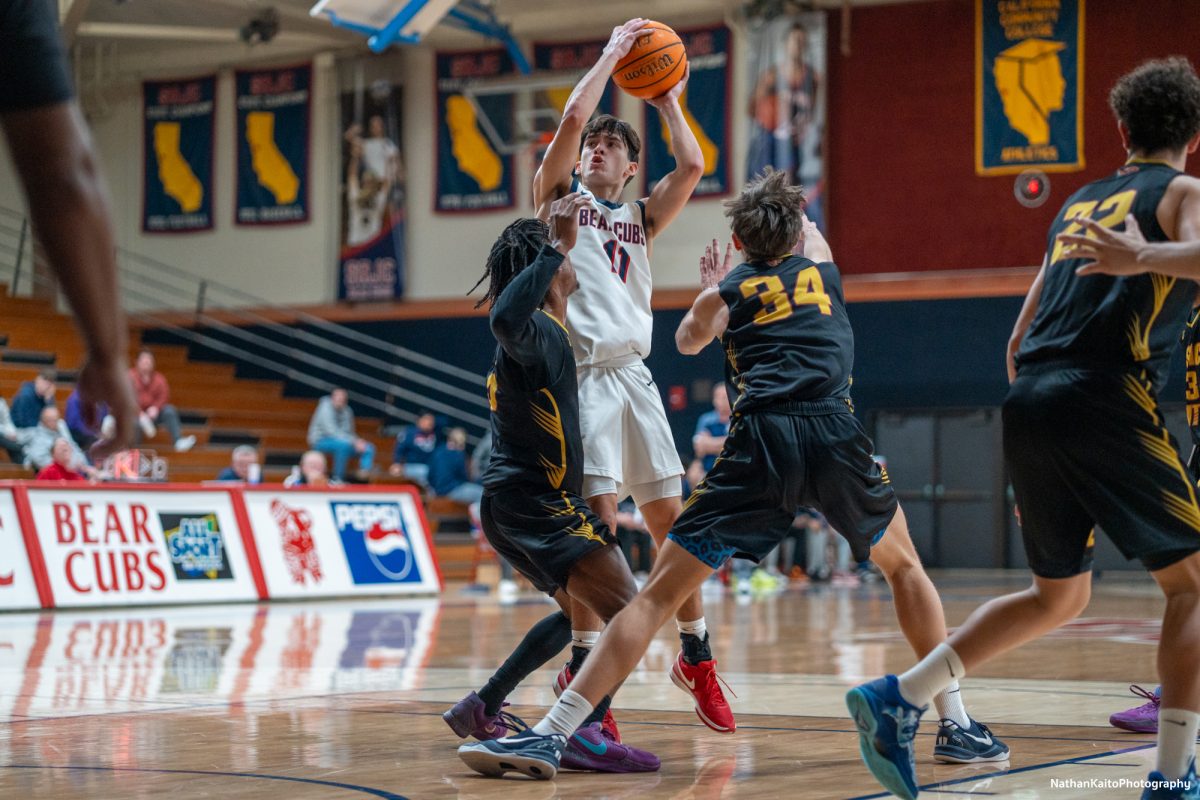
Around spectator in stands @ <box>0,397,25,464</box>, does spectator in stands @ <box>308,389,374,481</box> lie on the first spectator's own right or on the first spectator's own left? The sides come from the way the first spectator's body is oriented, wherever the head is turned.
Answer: on the first spectator's own left

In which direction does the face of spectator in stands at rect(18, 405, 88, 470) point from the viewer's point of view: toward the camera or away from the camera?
toward the camera

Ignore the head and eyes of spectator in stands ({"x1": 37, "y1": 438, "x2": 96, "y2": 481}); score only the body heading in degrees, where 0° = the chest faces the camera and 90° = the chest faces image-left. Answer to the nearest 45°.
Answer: approximately 315°

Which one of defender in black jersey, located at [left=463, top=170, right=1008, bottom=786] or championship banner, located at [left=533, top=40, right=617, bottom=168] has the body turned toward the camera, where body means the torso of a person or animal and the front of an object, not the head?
the championship banner

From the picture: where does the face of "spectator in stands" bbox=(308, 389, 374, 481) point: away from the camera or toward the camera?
toward the camera

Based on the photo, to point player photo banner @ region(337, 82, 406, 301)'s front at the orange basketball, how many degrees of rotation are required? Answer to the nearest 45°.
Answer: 0° — it already faces it

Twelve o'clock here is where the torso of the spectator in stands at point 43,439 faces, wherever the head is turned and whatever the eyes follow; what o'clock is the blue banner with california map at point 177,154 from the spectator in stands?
The blue banner with california map is roughly at 8 o'clock from the spectator in stands.

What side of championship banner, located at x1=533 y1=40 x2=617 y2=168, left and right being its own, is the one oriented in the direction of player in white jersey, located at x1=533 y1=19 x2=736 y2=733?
front

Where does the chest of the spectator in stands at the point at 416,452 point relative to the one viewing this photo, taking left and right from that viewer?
facing the viewer and to the right of the viewer

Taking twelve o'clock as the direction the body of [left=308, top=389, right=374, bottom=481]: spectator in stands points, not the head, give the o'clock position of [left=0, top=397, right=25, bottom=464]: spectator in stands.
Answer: [left=0, top=397, right=25, bottom=464]: spectator in stands is roughly at 3 o'clock from [left=308, top=389, right=374, bottom=481]: spectator in stands.

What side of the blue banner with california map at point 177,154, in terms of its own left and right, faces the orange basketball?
front

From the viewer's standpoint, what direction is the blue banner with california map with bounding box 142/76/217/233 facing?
toward the camera

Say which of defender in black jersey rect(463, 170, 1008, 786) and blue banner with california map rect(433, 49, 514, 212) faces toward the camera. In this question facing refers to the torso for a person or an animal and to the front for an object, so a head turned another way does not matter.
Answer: the blue banner with california map

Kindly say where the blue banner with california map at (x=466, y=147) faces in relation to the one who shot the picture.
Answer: facing the viewer

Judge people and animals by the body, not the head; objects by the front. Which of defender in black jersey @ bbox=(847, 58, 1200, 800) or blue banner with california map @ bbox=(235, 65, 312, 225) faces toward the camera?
the blue banner with california map

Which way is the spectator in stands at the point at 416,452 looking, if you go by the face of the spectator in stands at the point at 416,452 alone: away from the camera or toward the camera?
toward the camera
